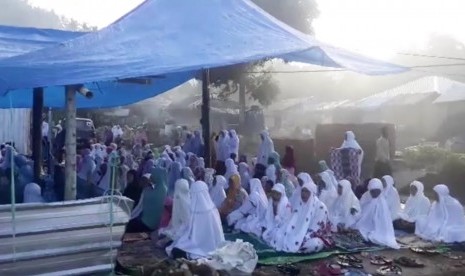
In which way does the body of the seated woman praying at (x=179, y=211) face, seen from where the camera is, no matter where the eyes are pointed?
to the viewer's left

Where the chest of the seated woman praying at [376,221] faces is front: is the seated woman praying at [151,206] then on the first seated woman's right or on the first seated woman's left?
on the first seated woman's right

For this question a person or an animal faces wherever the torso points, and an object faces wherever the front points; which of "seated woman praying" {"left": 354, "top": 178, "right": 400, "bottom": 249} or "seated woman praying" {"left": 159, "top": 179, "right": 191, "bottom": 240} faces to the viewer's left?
"seated woman praying" {"left": 159, "top": 179, "right": 191, "bottom": 240}

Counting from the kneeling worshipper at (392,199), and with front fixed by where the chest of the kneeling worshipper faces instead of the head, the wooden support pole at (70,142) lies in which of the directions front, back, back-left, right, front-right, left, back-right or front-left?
front-left

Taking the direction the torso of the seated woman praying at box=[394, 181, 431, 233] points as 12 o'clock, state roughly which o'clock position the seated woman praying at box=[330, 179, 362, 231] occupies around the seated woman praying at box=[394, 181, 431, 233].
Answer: the seated woman praying at box=[330, 179, 362, 231] is roughly at 12 o'clock from the seated woman praying at box=[394, 181, 431, 233].

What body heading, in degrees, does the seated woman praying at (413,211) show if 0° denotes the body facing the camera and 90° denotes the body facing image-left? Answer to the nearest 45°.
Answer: approximately 45°

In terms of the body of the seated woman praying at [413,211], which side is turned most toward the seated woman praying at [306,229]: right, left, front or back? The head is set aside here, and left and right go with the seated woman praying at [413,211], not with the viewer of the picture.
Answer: front

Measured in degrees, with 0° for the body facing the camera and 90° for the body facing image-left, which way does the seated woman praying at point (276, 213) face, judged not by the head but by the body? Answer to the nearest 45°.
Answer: approximately 45°

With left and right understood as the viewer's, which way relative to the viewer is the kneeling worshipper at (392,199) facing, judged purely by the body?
facing to the left of the viewer

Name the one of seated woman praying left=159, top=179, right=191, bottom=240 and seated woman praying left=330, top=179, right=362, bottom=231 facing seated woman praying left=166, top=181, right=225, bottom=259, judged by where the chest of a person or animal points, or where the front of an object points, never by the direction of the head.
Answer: seated woman praying left=330, top=179, right=362, bottom=231

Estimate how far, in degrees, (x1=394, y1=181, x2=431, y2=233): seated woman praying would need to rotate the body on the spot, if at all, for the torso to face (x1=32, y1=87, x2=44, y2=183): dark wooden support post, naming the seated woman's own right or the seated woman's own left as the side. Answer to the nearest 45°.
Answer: approximately 45° to the seated woman's own right

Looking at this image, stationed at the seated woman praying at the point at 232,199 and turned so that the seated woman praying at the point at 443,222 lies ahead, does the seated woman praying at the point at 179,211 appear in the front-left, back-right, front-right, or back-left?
back-right

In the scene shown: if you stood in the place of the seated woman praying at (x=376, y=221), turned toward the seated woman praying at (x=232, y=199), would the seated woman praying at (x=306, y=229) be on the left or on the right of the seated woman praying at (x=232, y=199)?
left
